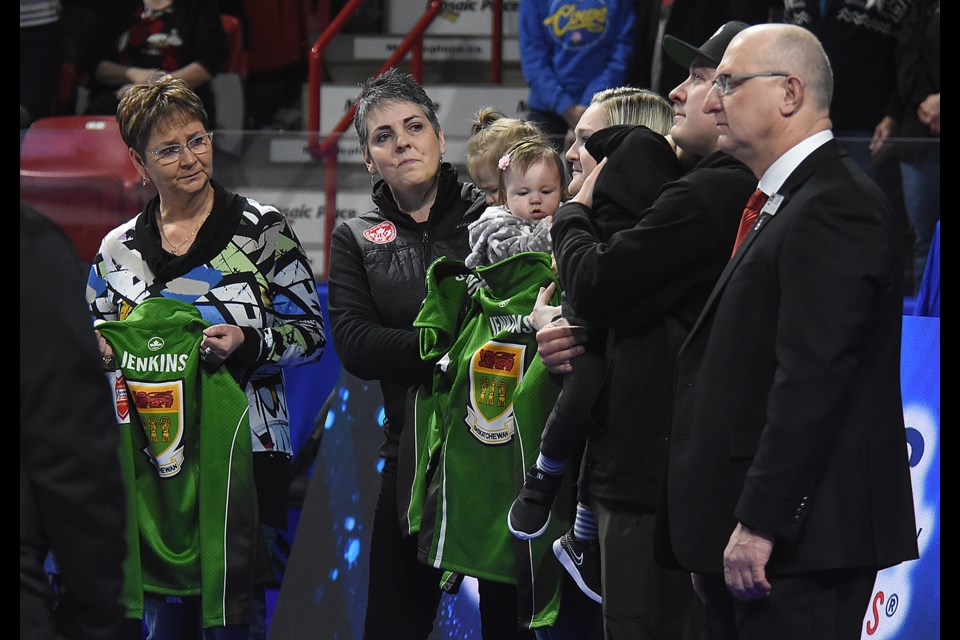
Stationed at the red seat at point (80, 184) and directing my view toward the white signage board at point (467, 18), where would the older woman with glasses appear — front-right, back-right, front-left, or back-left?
back-right

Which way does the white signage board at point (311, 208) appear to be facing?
toward the camera

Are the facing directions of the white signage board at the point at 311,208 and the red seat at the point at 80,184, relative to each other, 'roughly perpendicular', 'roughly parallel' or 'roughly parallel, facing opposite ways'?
roughly parallel

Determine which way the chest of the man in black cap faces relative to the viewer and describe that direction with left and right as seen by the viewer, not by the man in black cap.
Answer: facing to the left of the viewer

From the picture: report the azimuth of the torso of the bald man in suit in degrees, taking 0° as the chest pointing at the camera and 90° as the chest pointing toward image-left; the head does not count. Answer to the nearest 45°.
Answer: approximately 90°

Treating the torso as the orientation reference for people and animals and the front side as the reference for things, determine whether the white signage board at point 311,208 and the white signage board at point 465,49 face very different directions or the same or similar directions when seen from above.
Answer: same or similar directions

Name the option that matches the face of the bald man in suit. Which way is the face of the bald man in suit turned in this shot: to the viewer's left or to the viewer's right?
to the viewer's left

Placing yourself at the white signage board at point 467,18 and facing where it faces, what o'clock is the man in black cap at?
The man in black cap is roughly at 12 o'clock from the white signage board.

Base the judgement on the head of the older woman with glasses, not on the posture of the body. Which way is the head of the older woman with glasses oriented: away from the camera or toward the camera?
toward the camera

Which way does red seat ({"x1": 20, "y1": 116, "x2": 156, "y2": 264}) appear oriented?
toward the camera

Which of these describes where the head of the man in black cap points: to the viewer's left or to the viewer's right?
to the viewer's left

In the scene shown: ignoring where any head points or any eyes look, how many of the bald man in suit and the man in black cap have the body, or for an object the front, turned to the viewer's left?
2

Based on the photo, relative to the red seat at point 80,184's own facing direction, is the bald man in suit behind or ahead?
ahead

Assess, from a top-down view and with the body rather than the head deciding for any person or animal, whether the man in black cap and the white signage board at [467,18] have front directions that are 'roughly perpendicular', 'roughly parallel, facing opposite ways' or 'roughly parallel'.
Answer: roughly perpendicular
